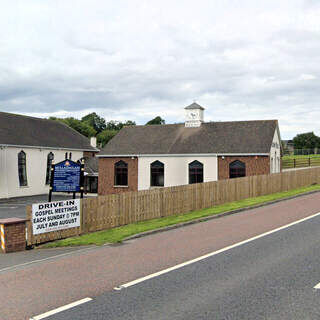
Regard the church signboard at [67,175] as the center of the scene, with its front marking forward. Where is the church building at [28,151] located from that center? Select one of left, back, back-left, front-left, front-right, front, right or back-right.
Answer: back

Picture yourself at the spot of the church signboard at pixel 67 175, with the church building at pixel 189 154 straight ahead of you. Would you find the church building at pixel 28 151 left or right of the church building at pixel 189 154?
left

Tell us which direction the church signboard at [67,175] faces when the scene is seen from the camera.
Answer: facing the viewer

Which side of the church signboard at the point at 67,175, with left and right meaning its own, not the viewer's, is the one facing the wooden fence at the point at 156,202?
left

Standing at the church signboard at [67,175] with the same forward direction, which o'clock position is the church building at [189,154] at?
The church building is roughly at 7 o'clock from the church signboard.
